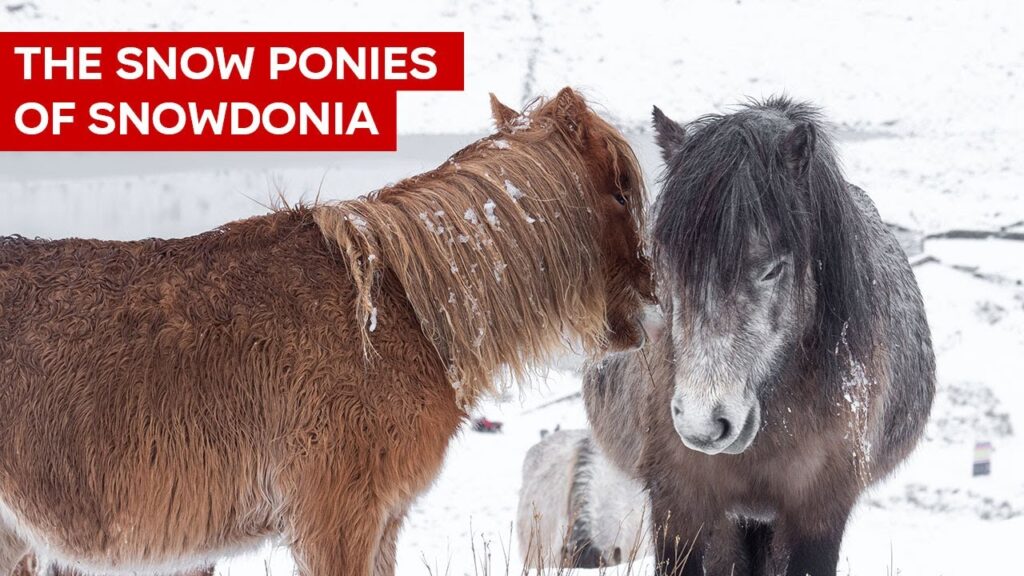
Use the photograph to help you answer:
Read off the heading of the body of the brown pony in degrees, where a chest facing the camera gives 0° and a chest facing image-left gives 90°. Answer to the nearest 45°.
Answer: approximately 270°
